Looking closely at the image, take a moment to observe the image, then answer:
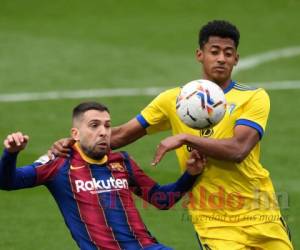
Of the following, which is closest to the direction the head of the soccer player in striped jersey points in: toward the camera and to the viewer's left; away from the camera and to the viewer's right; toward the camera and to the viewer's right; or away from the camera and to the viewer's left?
toward the camera and to the viewer's right

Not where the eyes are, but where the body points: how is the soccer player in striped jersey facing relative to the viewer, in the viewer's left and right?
facing the viewer and to the right of the viewer

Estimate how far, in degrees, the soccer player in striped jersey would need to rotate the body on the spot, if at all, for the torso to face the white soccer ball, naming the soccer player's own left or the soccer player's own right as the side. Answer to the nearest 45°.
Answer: approximately 45° to the soccer player's own left
